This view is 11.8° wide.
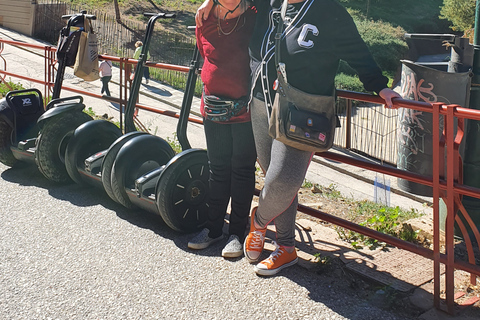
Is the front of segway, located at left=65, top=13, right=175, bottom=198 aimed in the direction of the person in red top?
no

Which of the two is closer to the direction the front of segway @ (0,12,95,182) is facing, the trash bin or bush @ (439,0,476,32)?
the bush

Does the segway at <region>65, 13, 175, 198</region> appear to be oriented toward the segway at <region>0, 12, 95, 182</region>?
no

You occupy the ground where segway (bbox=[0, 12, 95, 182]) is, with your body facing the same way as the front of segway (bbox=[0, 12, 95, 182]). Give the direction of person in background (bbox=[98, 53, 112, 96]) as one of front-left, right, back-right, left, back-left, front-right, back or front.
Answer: front-left

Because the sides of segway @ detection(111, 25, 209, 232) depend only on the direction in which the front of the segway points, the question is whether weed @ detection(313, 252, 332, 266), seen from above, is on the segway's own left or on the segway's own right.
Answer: on the segway's own right

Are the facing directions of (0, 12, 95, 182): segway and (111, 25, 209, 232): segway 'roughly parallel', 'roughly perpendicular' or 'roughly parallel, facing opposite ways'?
roughly parallel

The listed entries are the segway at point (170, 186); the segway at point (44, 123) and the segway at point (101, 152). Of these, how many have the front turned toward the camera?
0

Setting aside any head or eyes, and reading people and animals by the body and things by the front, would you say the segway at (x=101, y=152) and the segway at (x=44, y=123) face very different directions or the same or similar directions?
same or similar directions

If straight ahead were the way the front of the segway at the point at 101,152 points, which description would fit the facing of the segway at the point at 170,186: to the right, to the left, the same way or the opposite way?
the same way

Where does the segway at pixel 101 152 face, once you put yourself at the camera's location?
facing away from the viewer and to the right of the viewer
